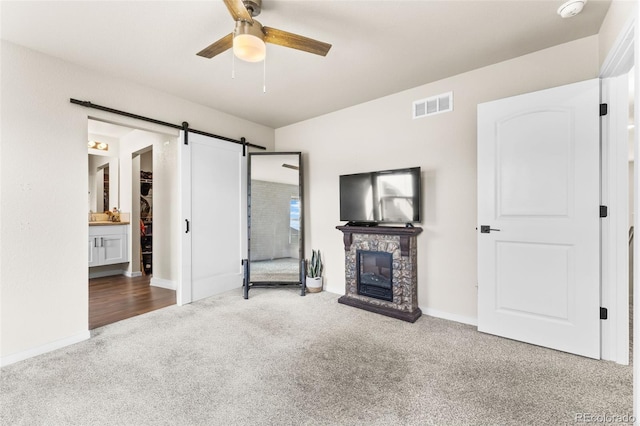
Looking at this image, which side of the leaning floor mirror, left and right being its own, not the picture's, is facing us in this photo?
front

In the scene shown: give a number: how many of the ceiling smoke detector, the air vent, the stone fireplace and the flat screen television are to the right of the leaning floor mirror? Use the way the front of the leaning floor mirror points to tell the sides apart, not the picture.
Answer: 0

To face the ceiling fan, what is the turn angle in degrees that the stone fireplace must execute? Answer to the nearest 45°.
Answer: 0° — it already faces it

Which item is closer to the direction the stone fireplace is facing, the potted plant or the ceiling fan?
the ceiling fan

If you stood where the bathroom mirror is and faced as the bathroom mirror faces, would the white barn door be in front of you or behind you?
in front

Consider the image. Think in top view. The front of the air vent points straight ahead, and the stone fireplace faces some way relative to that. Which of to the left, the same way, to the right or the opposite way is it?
the same way

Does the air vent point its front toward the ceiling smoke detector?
no

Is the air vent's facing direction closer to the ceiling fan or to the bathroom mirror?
the ceiling fan

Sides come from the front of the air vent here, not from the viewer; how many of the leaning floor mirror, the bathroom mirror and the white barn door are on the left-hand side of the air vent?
0

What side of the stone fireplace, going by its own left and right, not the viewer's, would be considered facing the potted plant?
right

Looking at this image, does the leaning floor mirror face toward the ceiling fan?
yes

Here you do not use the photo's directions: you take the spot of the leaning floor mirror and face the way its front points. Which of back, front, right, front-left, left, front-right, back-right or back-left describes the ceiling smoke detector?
front-left

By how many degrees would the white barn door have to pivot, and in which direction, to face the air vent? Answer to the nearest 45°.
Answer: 0° — it already faces it

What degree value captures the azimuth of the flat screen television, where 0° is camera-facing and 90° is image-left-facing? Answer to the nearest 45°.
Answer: approximately 45°

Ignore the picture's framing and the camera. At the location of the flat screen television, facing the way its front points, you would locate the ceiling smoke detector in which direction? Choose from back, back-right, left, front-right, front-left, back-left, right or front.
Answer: left

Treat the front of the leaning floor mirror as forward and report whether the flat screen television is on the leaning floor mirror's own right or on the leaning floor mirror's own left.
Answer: on the leaning floor mirror's own left

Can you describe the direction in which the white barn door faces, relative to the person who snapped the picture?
facing the viewer and to the right of the viewer
